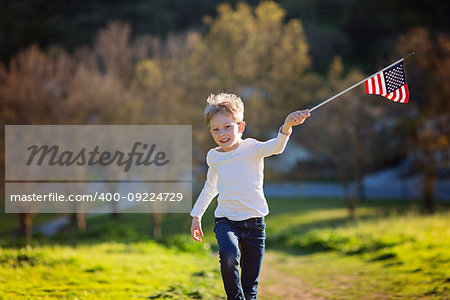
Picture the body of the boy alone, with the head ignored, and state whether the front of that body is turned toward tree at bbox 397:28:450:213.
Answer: no

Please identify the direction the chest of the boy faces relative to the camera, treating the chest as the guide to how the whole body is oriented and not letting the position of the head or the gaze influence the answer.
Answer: toward the camera
